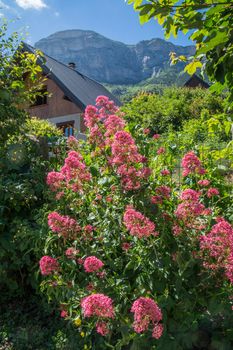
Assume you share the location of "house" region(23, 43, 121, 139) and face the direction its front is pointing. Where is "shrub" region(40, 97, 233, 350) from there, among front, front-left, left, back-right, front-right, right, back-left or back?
front-left

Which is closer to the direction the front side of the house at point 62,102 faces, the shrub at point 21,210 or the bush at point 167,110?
the shrub

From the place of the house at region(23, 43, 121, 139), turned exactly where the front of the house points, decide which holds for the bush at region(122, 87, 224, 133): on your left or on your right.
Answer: on your left

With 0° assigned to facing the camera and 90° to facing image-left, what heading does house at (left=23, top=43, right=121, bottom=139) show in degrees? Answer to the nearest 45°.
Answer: approximately 45°

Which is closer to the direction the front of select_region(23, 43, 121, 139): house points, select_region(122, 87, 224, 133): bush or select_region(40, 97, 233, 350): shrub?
the shrub

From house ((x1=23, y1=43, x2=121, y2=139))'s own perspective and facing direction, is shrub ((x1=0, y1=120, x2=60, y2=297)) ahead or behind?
ahead
